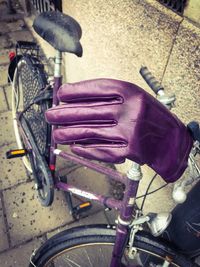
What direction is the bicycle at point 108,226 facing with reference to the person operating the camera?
facing the viewer and to the right of the viewer
